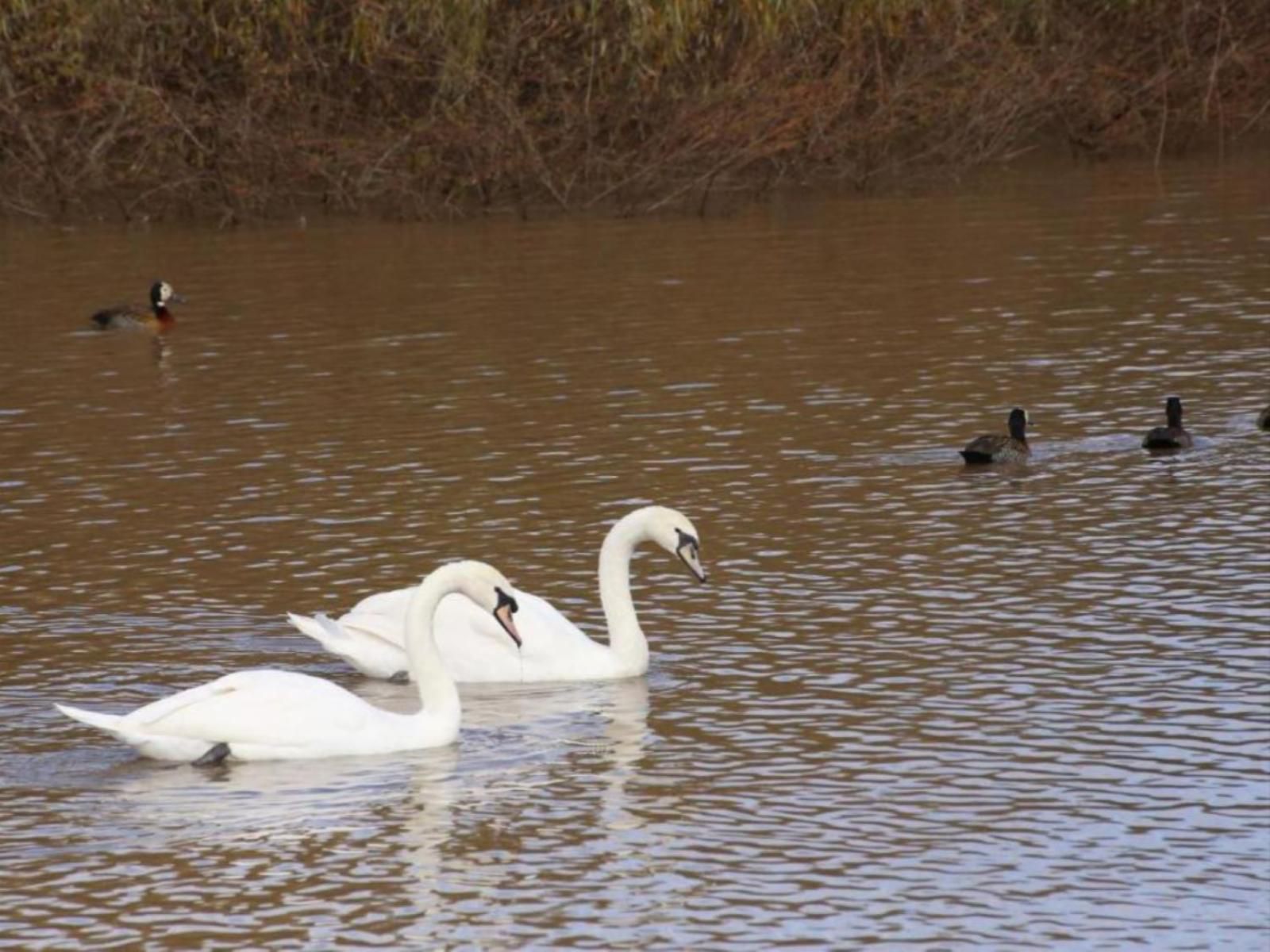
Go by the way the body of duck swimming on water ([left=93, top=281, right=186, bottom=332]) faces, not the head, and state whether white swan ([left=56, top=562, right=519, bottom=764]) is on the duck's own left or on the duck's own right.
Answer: on the duck's own right

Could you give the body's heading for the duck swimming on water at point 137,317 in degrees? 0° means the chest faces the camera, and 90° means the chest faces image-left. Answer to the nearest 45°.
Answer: approximately 270°

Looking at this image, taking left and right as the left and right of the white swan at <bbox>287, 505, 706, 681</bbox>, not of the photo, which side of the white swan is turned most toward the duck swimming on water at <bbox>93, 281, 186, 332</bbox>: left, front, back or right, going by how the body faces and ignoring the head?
left

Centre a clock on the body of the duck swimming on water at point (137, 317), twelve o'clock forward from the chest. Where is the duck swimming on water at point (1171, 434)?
the duck swimming on water at point (1171, 434) is roughly at 2 o'clock from the duck swimming on water at point (137, 317).

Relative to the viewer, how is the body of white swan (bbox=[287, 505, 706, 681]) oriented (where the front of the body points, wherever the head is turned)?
to the viewer's right

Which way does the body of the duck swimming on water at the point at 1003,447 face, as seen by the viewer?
to the viewer's right

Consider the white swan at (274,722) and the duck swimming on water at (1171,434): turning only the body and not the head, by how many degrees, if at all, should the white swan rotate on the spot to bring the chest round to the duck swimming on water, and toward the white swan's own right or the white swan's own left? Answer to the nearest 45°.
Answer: approximately 45° to the white swan's own left

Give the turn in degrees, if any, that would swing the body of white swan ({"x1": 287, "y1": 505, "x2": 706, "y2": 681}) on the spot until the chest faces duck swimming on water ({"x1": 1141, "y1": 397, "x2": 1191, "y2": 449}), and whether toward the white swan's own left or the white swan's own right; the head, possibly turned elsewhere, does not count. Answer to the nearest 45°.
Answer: approximately 45° to the white swan's own left

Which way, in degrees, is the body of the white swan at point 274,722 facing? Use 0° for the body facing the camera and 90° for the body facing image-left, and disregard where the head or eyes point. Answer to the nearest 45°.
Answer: approximately 270°
